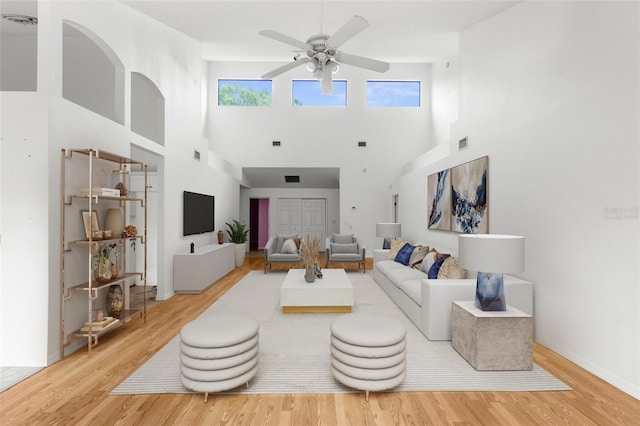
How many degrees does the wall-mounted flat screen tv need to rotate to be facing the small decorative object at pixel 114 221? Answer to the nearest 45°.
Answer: approximately 45° to its right

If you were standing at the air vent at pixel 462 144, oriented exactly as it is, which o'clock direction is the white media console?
The white media console is roughly at 1 o'clock from the air vent.

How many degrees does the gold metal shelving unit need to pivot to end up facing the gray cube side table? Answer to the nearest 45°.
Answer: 0° — it already faces it

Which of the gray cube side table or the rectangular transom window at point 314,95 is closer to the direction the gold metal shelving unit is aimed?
the gray cube side table

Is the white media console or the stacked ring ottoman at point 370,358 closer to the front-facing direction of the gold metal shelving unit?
the stacked ring ottoman

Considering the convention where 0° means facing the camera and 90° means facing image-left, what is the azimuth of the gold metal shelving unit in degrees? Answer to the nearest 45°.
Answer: approximately 315°

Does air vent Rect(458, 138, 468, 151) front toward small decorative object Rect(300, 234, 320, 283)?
yes

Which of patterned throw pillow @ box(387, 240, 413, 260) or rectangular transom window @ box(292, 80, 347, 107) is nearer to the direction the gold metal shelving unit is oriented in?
the patterned throw pillow

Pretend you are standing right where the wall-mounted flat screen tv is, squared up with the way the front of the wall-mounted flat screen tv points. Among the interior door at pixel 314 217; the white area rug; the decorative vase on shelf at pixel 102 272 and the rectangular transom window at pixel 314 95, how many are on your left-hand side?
2

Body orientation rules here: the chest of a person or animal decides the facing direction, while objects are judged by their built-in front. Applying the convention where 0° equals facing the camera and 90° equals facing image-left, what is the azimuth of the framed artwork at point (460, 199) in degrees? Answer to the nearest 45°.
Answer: approximately 45°
